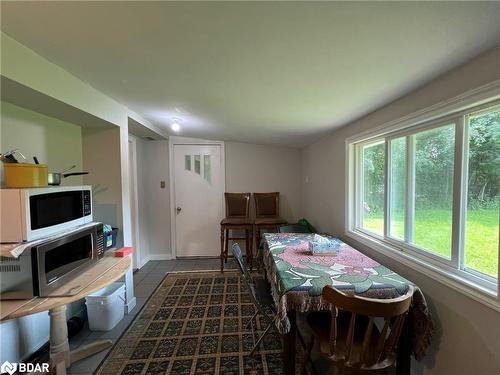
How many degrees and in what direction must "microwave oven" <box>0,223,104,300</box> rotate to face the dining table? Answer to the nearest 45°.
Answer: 0° — it already faces it

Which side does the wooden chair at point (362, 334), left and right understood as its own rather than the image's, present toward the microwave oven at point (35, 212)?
left

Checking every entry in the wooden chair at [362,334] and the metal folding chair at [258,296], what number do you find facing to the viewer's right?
1

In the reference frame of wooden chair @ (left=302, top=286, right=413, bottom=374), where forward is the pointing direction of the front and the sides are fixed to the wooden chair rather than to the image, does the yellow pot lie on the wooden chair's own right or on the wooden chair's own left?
on the wooden chair's own left

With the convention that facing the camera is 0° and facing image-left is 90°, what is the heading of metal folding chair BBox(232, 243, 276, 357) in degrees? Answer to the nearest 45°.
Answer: approximately 270°

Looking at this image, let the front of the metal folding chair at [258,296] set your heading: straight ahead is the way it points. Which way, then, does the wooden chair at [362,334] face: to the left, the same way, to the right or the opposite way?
to the left

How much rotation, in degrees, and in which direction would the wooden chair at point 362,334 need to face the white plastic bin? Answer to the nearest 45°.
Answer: approximately 45° to its left

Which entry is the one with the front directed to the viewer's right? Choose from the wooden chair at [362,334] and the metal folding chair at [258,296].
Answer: the metal folding chair at [258,296]
